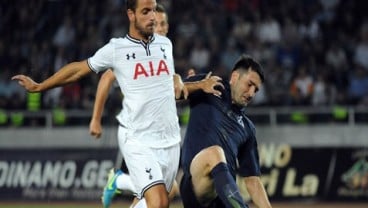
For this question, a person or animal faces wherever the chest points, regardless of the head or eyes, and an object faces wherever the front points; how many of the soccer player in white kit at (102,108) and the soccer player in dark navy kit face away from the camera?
0

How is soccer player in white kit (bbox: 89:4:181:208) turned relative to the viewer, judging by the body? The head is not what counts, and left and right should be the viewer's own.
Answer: facing the viewer and to the right of the viewer

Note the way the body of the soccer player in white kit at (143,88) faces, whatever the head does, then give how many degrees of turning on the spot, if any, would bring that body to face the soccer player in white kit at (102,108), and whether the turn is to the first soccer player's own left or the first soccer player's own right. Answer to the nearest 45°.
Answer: approximately 135° to the first soccer player's own left

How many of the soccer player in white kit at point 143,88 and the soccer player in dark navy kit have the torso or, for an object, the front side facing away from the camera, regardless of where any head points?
0

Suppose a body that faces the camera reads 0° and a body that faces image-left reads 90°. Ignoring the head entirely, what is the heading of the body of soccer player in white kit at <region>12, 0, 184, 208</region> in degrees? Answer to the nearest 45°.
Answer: approximately 315°

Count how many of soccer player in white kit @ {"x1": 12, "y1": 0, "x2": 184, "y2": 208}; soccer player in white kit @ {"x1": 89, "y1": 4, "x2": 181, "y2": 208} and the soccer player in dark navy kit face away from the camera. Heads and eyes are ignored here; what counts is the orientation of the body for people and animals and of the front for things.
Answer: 0
